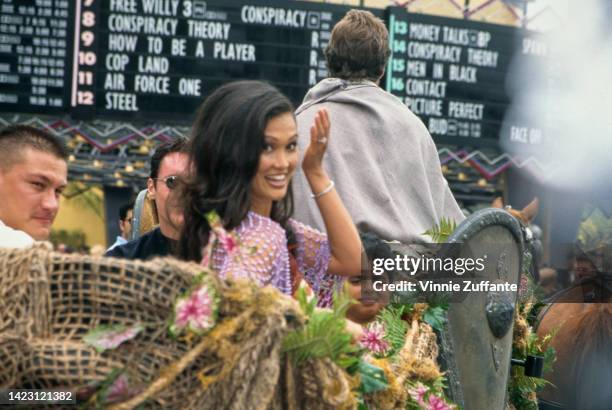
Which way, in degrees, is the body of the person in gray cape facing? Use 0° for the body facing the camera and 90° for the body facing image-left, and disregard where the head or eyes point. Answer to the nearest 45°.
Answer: approximately 180°

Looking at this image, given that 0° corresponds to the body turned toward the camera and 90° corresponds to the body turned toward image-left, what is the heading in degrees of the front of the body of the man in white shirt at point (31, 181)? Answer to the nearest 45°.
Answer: approximately 315°

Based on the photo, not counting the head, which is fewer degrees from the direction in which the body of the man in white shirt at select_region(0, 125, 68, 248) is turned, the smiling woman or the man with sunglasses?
the smiling woman

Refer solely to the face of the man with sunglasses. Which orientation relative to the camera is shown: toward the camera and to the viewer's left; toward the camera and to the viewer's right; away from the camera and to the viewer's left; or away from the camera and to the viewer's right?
toward the camera and to the viewer's right

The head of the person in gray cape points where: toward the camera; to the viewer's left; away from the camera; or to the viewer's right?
away from the camera

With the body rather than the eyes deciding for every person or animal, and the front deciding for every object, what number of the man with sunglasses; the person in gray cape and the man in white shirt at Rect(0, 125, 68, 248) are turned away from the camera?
1

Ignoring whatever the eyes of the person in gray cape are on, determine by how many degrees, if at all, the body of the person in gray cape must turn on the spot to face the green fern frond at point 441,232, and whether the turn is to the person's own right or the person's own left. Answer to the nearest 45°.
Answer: approximately 135° to the person's own right

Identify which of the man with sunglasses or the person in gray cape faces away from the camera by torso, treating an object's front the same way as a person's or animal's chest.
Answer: the person in gray cape

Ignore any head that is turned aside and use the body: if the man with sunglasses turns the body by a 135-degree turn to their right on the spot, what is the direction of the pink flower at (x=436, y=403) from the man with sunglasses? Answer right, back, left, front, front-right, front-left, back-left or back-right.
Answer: back-left

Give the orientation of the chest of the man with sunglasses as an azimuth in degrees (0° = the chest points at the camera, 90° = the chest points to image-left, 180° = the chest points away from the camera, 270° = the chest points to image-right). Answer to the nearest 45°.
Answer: approximately 315°

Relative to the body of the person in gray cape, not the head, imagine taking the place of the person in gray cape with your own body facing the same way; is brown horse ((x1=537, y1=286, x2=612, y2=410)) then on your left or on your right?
on your right

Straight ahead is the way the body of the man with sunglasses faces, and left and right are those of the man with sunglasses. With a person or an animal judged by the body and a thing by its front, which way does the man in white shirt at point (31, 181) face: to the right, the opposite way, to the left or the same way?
the same way

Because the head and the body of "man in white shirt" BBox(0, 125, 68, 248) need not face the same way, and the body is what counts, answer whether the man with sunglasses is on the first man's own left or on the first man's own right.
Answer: on the first man's own left

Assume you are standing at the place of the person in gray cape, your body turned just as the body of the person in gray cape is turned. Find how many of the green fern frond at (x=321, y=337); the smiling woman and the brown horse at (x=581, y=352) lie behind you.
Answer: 2

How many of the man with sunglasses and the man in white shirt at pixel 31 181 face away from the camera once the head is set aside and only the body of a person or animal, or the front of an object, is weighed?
0

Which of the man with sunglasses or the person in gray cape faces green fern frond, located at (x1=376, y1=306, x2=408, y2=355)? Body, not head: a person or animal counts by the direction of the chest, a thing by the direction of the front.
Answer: the man with sunglasses
